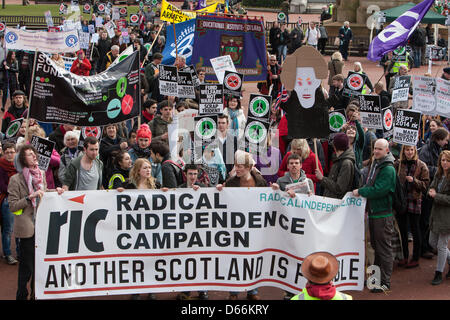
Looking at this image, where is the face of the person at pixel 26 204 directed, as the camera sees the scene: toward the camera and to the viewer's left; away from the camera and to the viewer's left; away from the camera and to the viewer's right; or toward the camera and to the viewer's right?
toward the camera and to the viewer's right

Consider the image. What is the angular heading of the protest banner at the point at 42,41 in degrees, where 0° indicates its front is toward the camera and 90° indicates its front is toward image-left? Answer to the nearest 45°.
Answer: approximately 0°

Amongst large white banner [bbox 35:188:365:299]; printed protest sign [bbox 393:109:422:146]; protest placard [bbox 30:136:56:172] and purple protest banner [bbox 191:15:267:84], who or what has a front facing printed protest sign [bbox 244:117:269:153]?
purple protest banner [bbox 191:15:267:84]

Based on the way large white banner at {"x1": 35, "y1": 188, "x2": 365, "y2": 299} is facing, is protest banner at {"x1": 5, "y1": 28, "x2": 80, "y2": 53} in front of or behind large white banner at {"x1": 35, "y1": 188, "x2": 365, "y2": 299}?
behind

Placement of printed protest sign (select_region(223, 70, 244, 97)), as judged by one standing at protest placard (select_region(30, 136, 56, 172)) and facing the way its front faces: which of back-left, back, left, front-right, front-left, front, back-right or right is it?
back-left

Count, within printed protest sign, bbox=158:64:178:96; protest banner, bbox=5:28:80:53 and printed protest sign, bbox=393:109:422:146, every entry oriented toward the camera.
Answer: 3

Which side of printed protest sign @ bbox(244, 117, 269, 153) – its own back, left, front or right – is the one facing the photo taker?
front

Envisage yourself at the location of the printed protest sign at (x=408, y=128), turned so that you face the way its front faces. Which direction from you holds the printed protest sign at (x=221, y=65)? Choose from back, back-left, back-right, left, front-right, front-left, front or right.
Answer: back-right

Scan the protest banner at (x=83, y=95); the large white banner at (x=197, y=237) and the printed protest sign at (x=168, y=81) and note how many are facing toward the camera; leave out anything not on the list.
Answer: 3

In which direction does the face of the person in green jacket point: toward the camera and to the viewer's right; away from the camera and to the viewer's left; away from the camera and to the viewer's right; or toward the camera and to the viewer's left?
toward the camera and to the viewer's left

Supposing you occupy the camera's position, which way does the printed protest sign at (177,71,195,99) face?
facing the viewer

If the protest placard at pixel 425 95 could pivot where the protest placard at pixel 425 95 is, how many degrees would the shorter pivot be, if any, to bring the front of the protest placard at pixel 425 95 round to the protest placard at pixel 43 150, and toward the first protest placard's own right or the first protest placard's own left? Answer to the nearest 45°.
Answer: approximately 45° to the first protest placard's own right

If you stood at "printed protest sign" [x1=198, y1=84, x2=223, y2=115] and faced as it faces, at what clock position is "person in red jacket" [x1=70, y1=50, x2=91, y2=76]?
The person in red jacket is roughly at 5 o'clock from the printed protest sign.

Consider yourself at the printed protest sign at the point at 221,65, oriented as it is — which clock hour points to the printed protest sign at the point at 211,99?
the printed protest sign at the point at 211,99 is roughly at 12 o'clock from the printed protest sign at the point at 221,65.

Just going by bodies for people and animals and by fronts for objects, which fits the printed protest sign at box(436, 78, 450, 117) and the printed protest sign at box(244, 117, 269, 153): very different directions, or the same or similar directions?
same or similar directions

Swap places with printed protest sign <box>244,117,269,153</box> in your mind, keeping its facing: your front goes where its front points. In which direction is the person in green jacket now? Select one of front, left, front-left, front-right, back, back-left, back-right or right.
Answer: front-left

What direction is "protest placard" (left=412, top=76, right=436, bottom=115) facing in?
toward the camera

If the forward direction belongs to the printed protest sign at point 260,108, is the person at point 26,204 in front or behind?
in front

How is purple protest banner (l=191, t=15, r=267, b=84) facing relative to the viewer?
toward the camera

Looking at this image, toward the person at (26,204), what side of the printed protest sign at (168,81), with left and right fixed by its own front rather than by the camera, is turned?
front
